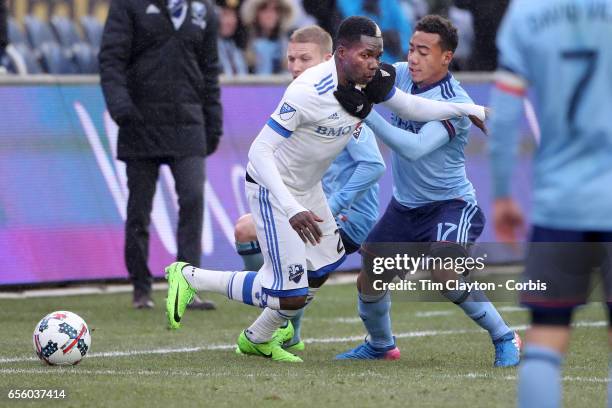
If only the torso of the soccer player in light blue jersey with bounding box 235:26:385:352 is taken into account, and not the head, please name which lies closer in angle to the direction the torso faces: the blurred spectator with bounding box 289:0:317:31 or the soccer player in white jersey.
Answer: the soccer player in white jersey

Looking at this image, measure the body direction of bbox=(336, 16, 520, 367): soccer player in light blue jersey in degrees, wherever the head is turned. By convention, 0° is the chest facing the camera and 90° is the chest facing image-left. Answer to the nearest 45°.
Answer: approximately 45°

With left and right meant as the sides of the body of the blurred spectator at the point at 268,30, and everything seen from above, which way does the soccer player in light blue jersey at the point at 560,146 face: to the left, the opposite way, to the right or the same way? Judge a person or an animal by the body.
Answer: the opposite way

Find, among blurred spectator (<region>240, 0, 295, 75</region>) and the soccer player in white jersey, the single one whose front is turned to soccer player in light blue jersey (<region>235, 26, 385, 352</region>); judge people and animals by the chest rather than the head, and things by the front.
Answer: the blurred spectator

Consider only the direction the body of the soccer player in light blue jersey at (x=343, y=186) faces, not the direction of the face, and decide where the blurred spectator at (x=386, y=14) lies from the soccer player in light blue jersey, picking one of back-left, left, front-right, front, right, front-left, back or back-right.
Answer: back-right

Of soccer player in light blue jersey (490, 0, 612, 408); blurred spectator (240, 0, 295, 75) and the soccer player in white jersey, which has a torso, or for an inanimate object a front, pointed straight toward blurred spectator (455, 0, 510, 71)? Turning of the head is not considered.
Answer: the soccer player in light blue jersey

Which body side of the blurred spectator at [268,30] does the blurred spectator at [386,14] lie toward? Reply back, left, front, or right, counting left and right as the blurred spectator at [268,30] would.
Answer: left

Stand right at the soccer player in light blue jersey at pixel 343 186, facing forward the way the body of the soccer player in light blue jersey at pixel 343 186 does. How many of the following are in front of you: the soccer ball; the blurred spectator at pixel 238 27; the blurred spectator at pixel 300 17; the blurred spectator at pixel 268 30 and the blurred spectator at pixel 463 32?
1

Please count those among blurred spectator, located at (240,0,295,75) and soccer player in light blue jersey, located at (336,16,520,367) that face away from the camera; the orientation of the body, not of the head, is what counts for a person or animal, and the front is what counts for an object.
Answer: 0

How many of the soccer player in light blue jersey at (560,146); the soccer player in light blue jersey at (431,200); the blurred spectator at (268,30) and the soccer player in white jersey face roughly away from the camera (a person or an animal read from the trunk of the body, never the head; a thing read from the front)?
1

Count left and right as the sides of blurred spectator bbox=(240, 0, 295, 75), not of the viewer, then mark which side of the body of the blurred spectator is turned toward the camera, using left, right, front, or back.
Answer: front

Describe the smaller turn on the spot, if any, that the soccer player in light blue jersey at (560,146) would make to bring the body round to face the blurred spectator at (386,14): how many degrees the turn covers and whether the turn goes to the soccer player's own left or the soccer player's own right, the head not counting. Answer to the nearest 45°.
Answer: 0° — they already face them

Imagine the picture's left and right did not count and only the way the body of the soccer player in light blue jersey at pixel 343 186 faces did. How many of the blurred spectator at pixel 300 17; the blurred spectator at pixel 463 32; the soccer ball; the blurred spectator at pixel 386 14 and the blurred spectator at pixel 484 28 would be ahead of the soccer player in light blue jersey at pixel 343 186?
1

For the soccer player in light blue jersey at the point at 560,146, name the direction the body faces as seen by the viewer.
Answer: away from the camera

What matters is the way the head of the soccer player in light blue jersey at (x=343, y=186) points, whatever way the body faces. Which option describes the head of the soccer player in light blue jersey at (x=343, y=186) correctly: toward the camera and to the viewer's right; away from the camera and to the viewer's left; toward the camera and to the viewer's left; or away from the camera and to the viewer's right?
toward the camera and to the viewer's left

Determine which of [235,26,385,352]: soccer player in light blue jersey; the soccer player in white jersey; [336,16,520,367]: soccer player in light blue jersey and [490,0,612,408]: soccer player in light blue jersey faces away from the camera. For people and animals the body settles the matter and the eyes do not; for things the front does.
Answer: [490,0,612,408]: soccer player in light blue jersey
